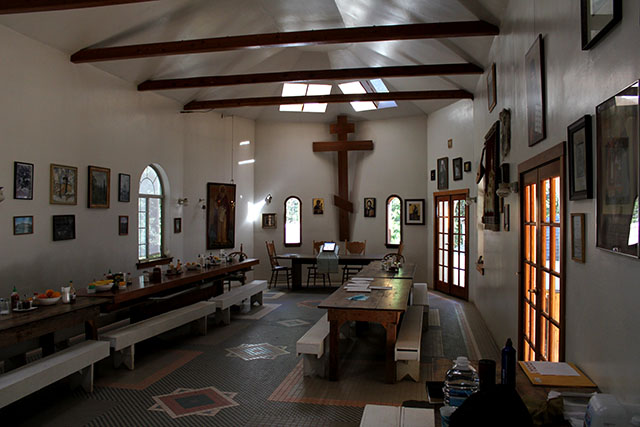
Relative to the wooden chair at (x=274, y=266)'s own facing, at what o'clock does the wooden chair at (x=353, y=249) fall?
the wooden chair at (x=353, y=249) is roughly at 12 o'clock from the wooden chair at (x=274, y=266).

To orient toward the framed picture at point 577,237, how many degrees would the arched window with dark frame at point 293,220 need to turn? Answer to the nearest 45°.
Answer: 0° — it already faces it

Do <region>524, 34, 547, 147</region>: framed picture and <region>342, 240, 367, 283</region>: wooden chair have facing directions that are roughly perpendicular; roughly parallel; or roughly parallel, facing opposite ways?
roughly perpendicular

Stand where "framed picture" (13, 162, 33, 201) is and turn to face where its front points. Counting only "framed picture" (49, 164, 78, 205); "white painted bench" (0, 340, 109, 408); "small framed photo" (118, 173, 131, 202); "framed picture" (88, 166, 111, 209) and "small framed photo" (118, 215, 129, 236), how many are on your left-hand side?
4

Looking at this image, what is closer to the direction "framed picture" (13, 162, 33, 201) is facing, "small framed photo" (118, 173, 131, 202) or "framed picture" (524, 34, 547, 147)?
the framed picture

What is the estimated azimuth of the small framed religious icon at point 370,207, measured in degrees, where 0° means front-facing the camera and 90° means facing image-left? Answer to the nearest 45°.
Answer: approximately 0°

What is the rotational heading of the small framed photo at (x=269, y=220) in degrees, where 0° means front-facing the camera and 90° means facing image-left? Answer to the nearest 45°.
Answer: approximately 0°

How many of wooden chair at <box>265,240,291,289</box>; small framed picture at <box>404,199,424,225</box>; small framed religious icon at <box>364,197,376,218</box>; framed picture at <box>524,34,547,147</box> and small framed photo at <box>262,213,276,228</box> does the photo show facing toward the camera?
3

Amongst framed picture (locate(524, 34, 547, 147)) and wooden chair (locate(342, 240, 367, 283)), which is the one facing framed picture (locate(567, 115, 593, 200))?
the wooden chair

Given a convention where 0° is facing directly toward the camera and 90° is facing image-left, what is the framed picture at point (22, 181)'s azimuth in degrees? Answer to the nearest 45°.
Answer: approximately 315°

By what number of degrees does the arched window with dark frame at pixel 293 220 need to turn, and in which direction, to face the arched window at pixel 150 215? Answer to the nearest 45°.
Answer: approximately 45° to its right

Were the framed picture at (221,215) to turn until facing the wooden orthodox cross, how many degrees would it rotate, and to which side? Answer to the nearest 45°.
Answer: approximately 45° to its left
